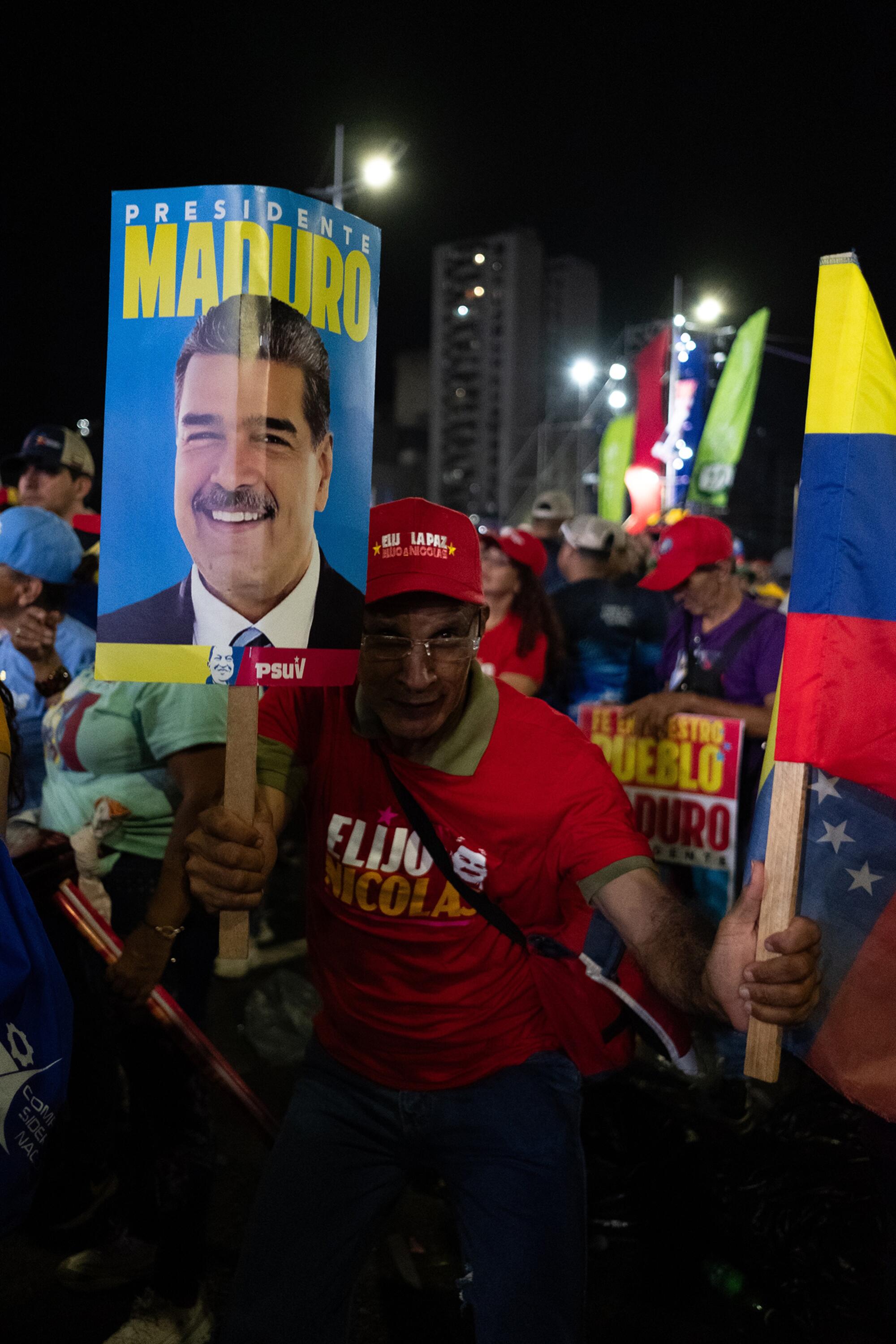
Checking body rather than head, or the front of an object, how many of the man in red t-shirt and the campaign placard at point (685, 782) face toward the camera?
2

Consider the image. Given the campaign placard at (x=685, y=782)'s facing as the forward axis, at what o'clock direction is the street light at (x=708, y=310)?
The street light is roughly at 6 o'clock from the campaign placard.

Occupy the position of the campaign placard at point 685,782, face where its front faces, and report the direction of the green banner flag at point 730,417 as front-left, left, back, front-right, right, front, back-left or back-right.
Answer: back

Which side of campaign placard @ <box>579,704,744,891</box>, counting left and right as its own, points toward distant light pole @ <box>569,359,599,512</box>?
back

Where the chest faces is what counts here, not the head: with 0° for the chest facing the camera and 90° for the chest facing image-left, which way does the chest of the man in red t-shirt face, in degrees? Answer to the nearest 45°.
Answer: approximately 0°

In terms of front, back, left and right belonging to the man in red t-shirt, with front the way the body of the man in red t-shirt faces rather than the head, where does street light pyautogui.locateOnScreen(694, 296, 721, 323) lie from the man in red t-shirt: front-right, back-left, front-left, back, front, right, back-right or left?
back

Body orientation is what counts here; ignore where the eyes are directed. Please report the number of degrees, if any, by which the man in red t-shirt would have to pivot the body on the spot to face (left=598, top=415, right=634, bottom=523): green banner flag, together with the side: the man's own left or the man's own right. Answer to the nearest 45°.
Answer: approximately 180°

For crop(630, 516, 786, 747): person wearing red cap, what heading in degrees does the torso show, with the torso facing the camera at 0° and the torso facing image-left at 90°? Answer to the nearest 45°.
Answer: approximately 45°

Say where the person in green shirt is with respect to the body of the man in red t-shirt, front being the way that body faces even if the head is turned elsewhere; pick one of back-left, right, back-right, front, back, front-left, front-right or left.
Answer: back-right

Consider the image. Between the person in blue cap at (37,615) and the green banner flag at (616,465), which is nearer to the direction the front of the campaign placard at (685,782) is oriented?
the person in blue cap

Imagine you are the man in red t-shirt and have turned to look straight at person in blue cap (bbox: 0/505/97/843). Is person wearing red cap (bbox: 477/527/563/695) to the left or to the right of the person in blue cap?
right

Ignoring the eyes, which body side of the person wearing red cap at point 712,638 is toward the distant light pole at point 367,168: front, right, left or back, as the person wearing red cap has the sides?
right
